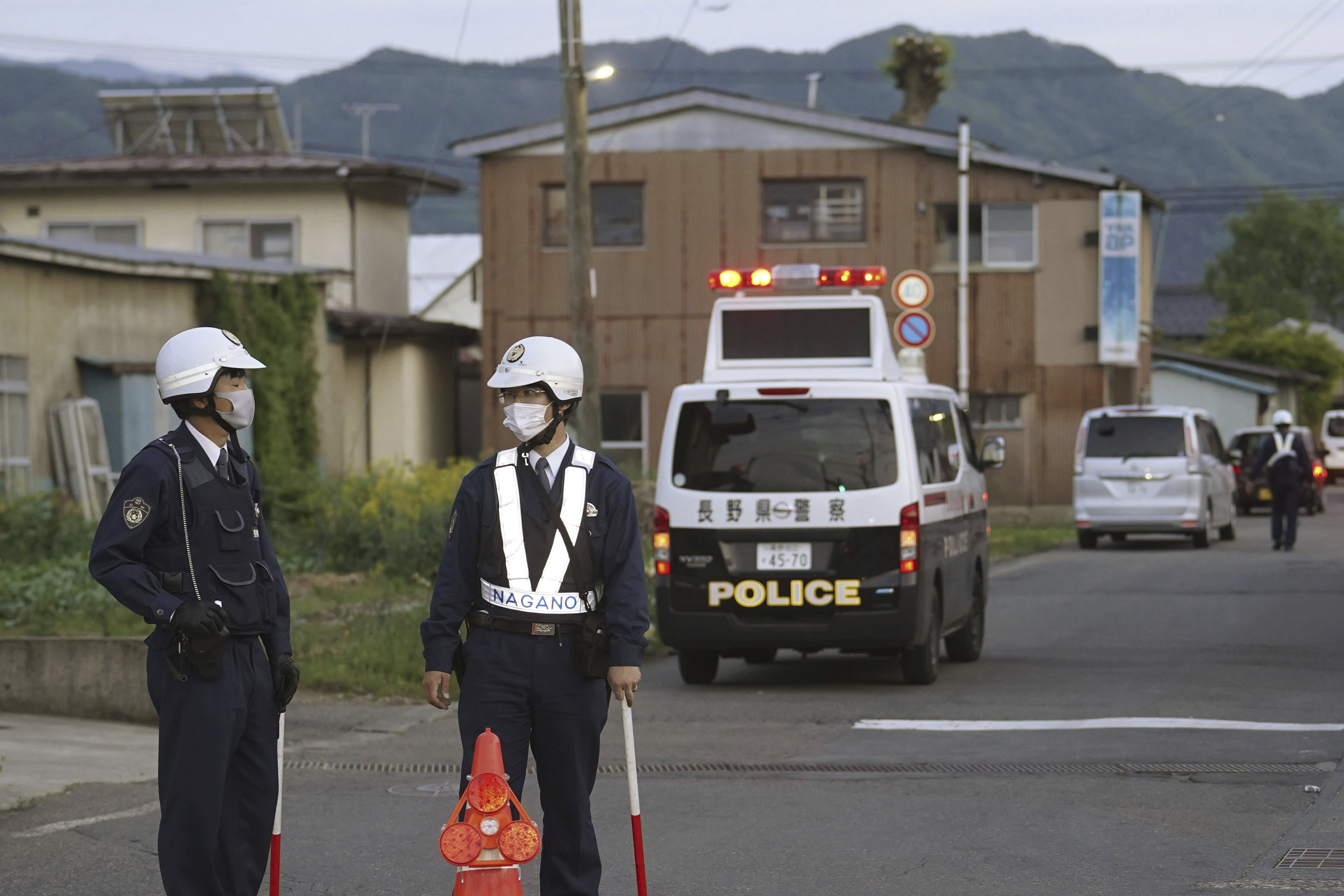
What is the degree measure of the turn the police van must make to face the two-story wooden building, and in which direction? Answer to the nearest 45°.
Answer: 0° — it already faces it

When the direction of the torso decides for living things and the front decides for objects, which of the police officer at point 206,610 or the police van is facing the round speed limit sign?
the police van

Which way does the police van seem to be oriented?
away from the camera

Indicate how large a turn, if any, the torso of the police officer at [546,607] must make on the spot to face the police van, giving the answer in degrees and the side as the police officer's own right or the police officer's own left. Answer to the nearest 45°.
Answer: approximately 180°

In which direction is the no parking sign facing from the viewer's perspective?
toward the camera

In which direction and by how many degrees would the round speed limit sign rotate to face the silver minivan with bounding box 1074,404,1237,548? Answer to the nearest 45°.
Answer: approximately 135° to its left

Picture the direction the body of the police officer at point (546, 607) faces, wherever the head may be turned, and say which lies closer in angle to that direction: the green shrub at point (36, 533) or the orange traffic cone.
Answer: the orange traffic cone

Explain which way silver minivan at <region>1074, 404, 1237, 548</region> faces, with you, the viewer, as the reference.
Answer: facing away from the viewer

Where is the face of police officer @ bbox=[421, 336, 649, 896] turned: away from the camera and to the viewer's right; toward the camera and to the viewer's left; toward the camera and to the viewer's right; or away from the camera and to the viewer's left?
toward the camera and to the viewer's left

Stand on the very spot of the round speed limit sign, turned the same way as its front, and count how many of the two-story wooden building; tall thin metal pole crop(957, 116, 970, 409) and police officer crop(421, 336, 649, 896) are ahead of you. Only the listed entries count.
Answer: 1

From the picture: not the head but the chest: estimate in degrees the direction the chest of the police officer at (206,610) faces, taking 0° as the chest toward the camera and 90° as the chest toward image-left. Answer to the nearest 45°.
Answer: approximately 315°

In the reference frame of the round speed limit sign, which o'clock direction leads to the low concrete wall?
The low concrete wall is roughly at 1 o'clock from the round speed limit sign.

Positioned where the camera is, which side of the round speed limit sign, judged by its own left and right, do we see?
front

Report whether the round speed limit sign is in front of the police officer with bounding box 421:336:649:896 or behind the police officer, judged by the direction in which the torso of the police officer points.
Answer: behind

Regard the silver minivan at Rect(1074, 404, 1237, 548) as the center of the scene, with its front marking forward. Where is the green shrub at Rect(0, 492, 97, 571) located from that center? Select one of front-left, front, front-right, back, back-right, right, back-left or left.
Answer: back-left
